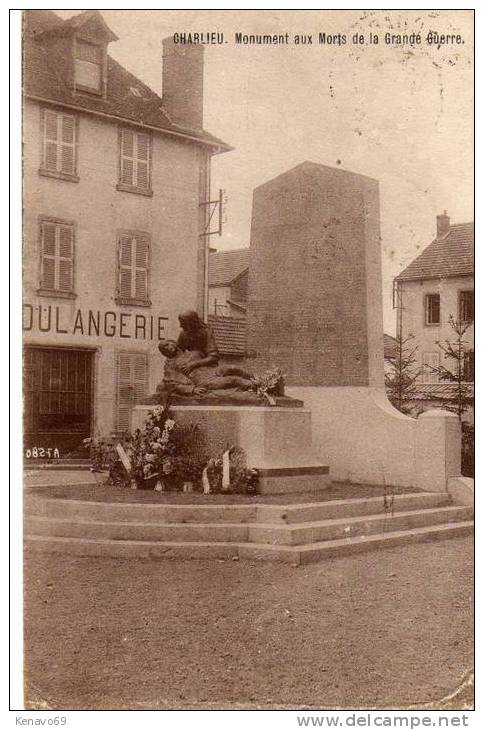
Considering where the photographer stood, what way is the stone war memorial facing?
facing the viewer and to the left of the viewer
